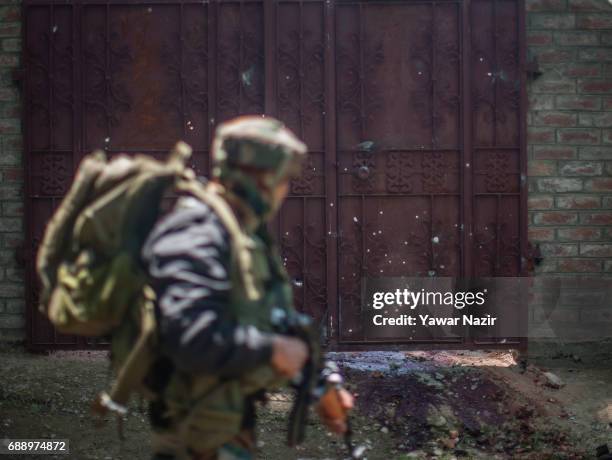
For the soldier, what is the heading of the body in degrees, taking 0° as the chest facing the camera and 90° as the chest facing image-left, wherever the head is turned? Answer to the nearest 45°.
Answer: approximately 270°

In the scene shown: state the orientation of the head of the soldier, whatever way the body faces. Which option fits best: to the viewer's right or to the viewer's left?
to the viewer's right

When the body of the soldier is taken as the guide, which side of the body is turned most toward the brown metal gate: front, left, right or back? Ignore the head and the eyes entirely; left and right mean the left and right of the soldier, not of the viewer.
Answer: left
